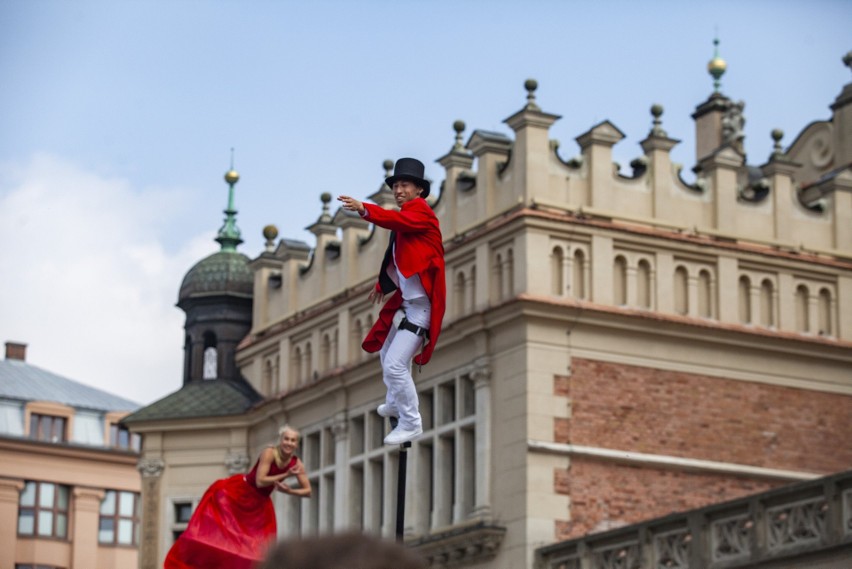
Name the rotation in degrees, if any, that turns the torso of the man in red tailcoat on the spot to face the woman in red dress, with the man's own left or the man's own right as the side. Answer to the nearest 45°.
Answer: approximately 90° to the man's own right

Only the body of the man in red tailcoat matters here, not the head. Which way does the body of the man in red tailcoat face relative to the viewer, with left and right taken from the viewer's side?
facing the viewer and to the left of the viewer

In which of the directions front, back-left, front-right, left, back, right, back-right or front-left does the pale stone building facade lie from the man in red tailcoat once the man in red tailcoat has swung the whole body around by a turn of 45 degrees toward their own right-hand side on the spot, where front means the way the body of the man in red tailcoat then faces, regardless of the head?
right

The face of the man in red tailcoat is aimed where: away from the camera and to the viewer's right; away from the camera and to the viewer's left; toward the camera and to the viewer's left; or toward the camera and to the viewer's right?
toward the camera and to the viewer's left

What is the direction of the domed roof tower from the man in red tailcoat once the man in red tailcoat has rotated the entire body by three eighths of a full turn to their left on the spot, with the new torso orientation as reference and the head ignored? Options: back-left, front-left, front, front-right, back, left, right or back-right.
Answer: left
